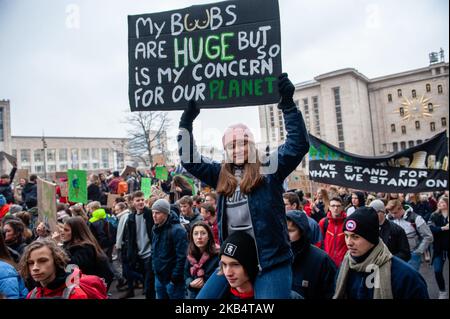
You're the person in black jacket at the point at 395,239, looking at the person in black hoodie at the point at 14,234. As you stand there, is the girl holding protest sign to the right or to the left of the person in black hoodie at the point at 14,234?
left

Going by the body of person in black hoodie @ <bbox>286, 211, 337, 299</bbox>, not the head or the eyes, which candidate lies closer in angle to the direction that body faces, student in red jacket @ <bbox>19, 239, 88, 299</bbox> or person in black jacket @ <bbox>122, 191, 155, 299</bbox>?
the student in red jacket

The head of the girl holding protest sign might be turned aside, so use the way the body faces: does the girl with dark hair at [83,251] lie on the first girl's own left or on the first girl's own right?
on the first girl's own right

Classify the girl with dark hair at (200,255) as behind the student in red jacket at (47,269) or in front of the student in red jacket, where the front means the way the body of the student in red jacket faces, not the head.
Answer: behind

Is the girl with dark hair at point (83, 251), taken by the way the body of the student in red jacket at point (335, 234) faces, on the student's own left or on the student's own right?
on the student's own right

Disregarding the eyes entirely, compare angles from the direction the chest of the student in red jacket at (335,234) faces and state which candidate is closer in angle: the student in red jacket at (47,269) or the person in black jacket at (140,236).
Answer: the student in red jacket

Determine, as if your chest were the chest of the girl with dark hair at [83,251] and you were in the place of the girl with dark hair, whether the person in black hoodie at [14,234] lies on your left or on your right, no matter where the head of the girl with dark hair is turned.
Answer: on your right

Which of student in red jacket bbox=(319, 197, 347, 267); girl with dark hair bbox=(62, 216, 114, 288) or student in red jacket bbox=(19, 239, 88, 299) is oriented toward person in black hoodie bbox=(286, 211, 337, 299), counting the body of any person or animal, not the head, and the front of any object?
student in red jacket bbox=(319, 197, 347, 267)

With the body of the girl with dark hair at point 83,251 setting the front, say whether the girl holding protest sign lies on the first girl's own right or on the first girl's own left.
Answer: on the first girl's own left
